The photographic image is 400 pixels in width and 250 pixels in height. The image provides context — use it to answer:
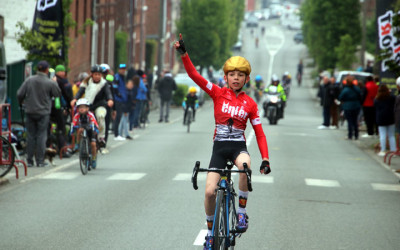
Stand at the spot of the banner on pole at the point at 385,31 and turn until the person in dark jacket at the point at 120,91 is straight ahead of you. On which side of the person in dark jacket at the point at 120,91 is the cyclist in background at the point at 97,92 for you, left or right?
left

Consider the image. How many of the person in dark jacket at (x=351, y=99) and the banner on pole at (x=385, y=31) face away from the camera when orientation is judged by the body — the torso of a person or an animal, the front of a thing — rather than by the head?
1

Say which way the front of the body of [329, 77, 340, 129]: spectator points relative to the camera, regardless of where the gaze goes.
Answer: to the viewer's left

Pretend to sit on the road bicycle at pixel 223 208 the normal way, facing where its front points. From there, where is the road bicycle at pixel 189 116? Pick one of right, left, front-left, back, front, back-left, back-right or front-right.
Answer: back

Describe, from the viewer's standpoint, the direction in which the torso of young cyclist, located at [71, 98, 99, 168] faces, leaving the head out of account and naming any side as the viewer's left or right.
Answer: facing the viewer

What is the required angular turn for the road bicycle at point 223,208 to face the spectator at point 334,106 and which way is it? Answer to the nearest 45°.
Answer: approximately 180°

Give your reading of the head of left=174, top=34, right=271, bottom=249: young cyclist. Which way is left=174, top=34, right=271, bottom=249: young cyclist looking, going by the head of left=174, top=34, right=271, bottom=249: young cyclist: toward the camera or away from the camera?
toward the camera

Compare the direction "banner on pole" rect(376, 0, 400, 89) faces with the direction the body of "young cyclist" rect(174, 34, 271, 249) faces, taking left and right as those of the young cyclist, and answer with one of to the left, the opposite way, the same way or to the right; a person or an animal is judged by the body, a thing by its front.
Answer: the same way

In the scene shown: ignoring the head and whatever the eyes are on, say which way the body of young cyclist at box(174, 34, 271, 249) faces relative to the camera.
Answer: toward the camera

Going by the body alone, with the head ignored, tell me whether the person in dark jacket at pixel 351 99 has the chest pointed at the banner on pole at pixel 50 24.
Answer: no

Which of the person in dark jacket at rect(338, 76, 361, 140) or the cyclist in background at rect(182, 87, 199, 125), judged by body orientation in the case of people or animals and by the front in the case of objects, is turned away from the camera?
the person in dark jacket

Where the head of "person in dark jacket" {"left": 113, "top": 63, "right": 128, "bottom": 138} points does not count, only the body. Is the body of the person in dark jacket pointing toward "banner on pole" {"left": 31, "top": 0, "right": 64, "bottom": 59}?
no

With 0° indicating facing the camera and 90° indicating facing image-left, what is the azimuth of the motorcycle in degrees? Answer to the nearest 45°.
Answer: approximately 0°

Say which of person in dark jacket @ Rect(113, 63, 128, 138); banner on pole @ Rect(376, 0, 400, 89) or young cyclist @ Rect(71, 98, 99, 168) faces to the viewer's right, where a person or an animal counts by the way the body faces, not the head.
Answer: the person in dark jacket

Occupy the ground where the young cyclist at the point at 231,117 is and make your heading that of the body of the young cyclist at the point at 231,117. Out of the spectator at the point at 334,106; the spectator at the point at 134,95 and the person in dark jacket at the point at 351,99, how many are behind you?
3

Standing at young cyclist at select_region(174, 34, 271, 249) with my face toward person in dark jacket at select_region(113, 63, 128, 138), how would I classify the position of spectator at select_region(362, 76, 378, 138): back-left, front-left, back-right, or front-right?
front-right

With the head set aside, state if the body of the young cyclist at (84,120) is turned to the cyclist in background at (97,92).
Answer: no
